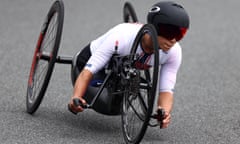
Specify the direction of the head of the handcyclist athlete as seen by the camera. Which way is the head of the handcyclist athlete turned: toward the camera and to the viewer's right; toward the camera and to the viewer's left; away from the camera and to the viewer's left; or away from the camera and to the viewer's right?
toward the camera and to the viewer's right

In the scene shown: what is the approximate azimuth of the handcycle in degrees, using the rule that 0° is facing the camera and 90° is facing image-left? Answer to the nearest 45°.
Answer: approximately 315°
